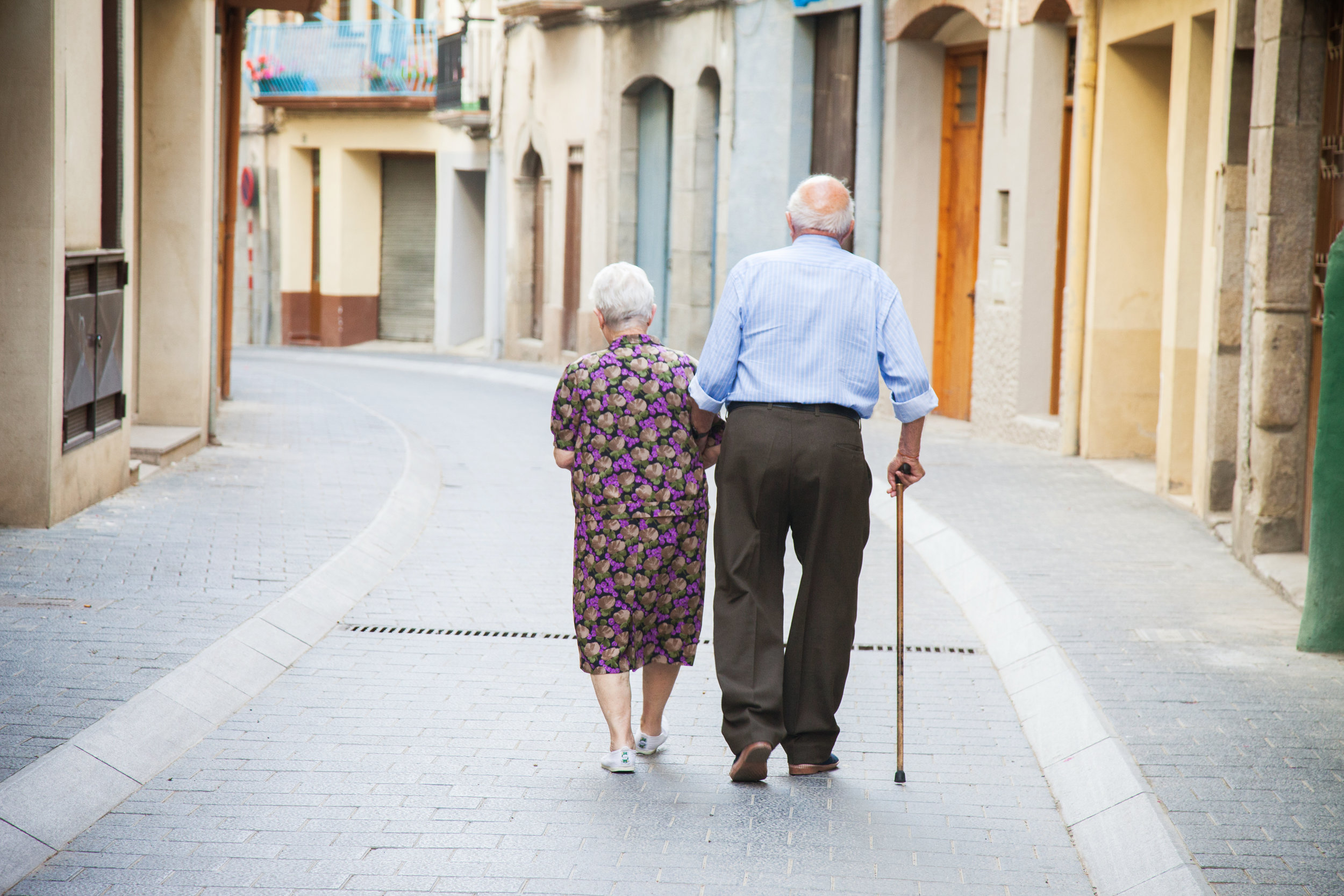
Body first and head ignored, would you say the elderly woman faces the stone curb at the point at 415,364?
yes

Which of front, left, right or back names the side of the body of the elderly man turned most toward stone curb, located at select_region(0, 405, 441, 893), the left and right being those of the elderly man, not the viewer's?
left

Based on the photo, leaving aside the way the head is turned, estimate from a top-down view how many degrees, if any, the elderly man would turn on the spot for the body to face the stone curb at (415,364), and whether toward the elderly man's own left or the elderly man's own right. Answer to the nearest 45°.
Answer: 0° — they already face it

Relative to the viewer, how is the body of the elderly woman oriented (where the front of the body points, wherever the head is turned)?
away from the camera

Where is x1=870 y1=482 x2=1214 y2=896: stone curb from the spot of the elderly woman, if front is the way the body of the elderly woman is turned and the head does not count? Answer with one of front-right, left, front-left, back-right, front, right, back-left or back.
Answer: right

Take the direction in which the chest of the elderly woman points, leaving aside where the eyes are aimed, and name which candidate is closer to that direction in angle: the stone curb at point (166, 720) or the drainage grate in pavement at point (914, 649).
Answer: the drainage grate in pavement

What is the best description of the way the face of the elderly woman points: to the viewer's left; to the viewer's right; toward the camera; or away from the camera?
away from the camera

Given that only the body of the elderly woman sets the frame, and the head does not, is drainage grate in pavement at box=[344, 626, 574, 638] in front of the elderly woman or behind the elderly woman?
in front

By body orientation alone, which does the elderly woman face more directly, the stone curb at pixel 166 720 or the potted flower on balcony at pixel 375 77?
the potted flower on balcony

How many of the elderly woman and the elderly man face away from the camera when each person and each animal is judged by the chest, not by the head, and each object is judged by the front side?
2

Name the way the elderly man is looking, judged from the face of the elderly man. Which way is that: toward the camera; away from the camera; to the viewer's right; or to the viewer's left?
away from the camera

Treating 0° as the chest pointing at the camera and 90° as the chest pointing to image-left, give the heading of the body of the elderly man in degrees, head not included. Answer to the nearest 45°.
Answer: approximately 180°

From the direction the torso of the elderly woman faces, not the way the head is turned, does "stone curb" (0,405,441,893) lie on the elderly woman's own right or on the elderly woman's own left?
on the elderly woman's own left
